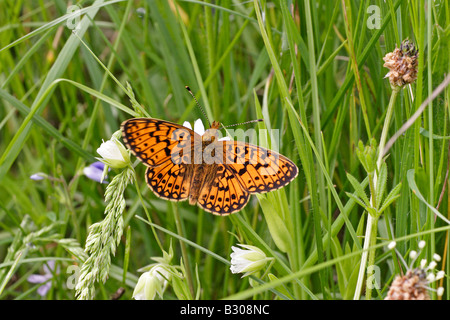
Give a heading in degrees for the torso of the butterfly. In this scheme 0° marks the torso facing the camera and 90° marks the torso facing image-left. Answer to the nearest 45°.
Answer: approximately 180°
